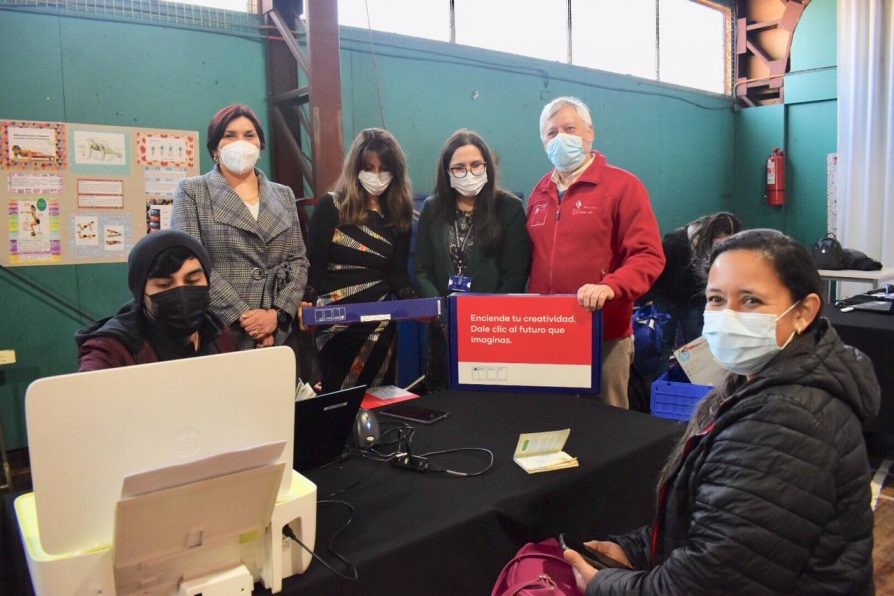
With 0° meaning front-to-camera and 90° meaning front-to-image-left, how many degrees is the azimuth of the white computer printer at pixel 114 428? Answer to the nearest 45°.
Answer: approximately 135°

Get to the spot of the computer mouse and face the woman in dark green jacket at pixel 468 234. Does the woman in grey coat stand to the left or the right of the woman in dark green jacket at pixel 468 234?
left

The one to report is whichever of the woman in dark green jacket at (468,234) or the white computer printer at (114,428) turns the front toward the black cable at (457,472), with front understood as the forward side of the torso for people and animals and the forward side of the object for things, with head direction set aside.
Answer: the woman in dark green jacket

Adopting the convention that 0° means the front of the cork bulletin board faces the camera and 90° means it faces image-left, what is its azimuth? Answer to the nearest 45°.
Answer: approximately 315°

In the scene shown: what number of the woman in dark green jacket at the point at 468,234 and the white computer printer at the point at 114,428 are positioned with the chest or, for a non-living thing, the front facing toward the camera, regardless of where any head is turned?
1

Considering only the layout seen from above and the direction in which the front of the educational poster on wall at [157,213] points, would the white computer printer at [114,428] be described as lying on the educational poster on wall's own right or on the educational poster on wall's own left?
on the educational poster on wall's own right
